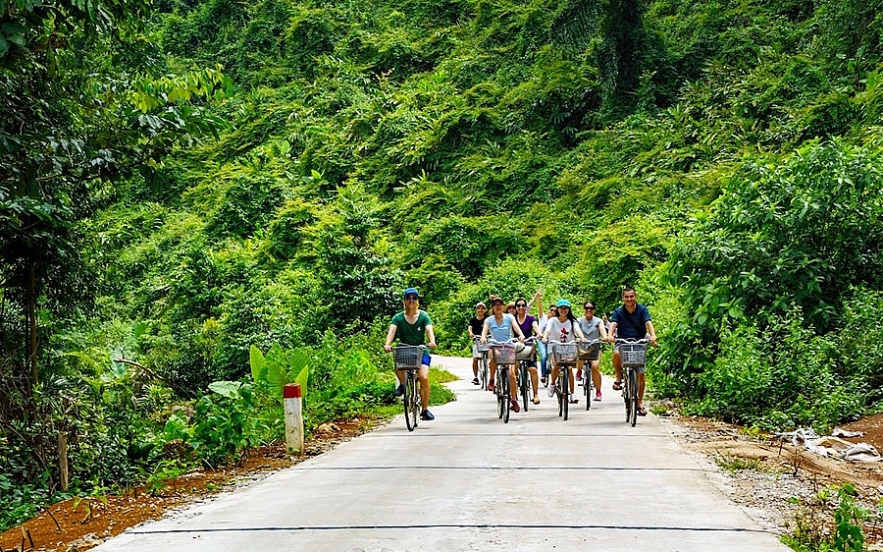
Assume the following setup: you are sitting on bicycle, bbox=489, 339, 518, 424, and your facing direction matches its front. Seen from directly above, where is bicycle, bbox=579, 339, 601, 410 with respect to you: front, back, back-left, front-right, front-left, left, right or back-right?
back-left

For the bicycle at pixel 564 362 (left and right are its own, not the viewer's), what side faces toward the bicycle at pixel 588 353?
back

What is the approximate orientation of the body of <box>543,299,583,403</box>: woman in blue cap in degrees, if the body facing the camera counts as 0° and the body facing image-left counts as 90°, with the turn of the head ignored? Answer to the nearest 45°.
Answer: approximately 0°

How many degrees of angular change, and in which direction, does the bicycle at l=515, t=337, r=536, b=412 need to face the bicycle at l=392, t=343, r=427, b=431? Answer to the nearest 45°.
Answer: approximately 45° to its right

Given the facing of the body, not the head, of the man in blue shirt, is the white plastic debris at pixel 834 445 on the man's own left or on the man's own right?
on the man's own left

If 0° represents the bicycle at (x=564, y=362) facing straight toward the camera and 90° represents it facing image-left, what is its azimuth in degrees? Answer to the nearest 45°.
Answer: approximately 0°

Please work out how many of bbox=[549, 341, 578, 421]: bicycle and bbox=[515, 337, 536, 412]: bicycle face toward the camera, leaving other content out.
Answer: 2

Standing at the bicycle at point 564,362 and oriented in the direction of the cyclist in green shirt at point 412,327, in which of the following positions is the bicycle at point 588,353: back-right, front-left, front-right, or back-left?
back-right
